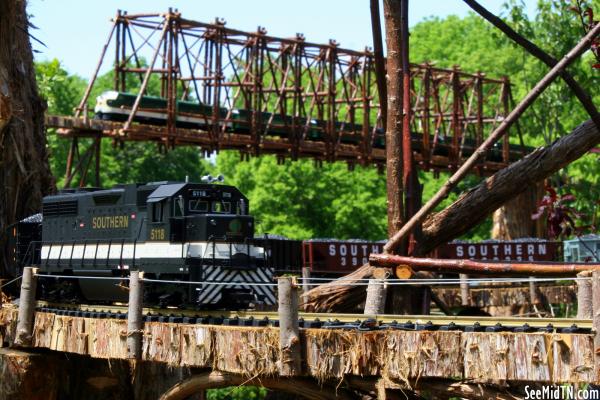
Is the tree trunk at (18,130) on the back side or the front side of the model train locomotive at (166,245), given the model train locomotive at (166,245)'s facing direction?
on the back side

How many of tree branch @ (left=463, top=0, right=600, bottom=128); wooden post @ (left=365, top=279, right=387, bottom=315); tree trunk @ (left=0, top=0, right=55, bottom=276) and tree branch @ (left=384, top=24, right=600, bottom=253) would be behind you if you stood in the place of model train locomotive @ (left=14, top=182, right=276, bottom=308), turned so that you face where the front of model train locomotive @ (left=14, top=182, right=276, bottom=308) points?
1

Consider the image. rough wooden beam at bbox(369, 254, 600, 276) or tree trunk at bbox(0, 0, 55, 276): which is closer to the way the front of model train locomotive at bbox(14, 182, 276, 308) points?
the rough wooden beam

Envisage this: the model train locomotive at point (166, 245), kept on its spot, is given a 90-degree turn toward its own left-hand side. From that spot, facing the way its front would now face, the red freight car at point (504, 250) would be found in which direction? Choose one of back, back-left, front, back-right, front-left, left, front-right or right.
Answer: front

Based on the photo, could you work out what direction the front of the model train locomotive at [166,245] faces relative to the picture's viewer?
facing the viewer and to the right of the viewer

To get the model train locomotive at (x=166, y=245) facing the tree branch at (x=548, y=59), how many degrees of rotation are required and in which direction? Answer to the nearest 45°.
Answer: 0° — it already faces it

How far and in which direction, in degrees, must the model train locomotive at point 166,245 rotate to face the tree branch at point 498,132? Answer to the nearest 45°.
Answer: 0° — it already faces it

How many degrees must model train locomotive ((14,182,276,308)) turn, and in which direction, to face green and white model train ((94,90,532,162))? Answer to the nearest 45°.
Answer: approximately 135° to its left

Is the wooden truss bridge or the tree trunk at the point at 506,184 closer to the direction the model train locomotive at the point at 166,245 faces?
the tree trunk

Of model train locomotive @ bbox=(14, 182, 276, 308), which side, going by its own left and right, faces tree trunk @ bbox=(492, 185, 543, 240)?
left

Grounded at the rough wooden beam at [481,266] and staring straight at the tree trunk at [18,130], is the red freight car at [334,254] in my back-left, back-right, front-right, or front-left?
front-right

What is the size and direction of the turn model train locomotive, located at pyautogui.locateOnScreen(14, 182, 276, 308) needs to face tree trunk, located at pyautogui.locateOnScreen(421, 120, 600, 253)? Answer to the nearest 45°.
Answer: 0° — it already faces it
